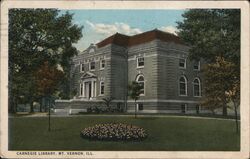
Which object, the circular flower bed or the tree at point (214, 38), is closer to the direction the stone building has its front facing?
the circular flower bed

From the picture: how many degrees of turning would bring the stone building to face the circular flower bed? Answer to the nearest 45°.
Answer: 0° — it already faces it

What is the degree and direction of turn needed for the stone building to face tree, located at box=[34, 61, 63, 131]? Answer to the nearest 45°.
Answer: approximately 45° to its right

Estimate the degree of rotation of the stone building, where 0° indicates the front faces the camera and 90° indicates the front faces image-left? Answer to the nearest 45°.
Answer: approximately 45°
